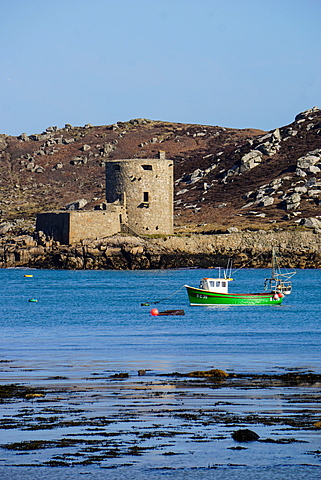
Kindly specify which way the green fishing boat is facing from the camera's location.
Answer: facing to the left of the viewer

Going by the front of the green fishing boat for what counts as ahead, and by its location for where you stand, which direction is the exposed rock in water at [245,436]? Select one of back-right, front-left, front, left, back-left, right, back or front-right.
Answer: left
